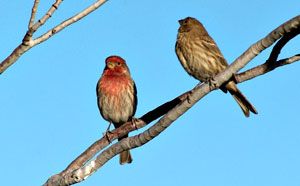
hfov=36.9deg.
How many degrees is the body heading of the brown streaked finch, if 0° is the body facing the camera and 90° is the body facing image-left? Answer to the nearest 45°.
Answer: approximately 45°
